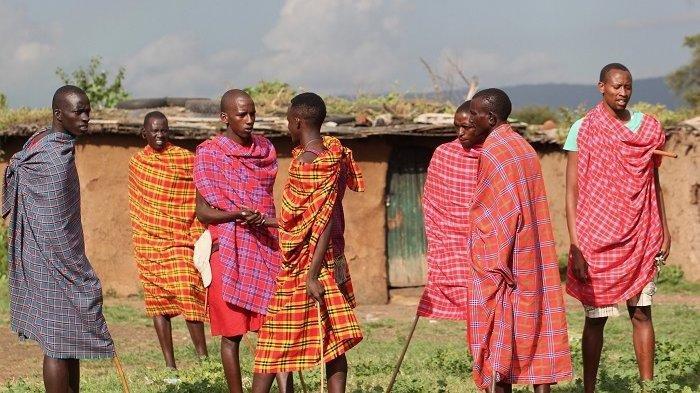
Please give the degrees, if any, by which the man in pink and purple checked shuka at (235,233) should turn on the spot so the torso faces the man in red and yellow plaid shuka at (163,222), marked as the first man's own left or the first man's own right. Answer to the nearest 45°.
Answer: approximately 135° to the first man's own left

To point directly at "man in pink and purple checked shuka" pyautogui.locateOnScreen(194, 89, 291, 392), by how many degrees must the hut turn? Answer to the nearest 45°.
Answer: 0° — it already faces them

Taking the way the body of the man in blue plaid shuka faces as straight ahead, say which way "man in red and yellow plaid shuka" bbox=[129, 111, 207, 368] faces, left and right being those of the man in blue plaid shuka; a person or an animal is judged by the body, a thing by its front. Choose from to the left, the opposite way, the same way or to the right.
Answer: to the right

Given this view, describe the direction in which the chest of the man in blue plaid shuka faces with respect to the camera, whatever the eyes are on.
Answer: to the viewer's right

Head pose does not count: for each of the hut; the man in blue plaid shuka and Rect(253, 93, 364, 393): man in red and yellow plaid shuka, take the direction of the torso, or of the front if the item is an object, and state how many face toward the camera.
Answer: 1

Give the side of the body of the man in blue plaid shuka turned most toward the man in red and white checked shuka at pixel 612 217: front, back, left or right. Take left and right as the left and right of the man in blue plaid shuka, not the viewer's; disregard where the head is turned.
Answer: front

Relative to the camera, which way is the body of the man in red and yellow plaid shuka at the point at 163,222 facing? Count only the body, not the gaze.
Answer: toward the camera

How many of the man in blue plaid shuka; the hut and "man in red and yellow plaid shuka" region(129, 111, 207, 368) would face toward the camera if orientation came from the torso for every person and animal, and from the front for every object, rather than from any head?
2

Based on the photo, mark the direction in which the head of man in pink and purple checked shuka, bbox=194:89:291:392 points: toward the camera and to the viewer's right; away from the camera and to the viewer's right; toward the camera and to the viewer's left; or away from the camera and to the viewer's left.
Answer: toward the camera and to the viewer's right

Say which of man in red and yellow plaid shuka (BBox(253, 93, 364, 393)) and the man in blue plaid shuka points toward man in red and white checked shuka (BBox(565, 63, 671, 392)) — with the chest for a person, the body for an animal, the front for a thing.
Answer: the man in blue plaid shuka

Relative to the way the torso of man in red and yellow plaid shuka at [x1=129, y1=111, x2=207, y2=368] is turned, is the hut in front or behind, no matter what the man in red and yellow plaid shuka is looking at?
behind

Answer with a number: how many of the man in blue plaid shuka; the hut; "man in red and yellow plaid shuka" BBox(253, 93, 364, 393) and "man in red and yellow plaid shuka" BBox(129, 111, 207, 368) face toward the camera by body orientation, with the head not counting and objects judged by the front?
2

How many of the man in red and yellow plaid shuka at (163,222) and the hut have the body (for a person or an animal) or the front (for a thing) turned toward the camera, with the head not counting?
2
